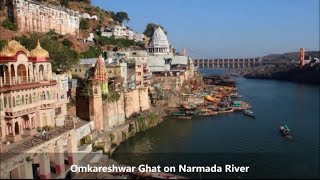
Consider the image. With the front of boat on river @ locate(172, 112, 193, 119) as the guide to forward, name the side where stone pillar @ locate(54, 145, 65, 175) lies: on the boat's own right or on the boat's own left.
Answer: on the boat's own right

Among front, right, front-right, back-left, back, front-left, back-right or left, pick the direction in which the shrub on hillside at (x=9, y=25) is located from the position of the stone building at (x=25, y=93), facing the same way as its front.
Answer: back-left

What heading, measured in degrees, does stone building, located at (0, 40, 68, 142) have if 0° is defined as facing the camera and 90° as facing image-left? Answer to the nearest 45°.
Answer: approximately 315°

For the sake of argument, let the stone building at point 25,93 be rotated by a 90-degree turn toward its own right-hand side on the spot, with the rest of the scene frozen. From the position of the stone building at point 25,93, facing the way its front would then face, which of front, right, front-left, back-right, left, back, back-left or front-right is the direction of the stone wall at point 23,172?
front-left

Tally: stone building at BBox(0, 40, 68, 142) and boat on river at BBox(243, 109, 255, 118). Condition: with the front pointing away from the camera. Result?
0
